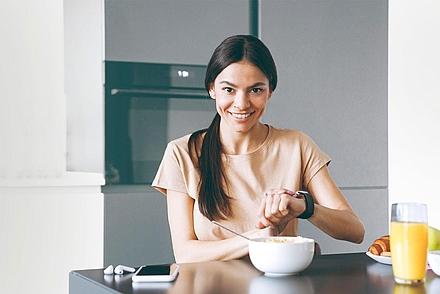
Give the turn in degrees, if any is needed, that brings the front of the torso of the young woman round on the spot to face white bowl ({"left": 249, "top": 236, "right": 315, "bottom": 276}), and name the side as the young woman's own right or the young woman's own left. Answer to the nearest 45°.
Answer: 0° — they already face it

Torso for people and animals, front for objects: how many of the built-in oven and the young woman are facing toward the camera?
2

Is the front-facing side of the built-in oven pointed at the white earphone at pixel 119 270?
yes

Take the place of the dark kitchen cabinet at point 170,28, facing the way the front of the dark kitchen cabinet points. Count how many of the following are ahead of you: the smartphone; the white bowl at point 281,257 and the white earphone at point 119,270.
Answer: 3

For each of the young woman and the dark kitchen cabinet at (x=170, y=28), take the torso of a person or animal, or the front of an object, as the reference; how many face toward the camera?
2

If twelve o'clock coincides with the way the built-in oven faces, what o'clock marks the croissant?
The croissant is roughly at 11 o'clock from the built-in oven.
